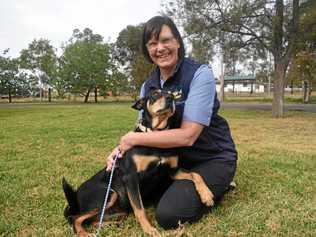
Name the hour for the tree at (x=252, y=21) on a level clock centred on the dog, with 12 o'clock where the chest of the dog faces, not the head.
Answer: The tree is roughly at 8 o'clock from the dog.

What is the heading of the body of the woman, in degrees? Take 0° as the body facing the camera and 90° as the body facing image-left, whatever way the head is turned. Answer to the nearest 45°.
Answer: approximately 45°

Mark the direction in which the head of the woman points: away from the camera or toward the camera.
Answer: toward the camera

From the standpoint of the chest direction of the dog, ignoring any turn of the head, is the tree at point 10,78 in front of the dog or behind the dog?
behind

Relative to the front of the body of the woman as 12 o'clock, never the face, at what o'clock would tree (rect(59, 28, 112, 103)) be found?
The tree is roughly at 4 o'clock from the woman.

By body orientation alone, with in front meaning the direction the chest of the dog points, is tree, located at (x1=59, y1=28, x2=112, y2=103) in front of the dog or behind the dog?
behind

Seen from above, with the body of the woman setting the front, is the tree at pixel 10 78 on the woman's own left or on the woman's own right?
on the woman's own right

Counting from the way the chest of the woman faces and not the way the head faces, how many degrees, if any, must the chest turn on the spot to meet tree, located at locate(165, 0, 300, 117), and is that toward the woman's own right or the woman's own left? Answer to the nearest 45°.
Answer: approximately 135° to the woman's own right

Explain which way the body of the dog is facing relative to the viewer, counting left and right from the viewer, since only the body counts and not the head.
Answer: facing the viewer and to the right of the viewer
